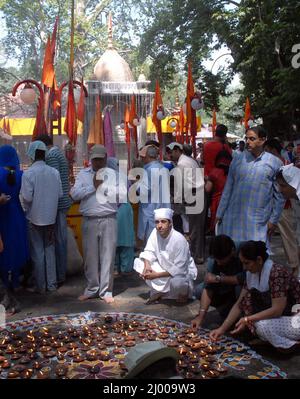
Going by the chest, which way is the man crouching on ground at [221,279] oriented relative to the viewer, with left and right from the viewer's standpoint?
facing the viewer and to the left of the viewer

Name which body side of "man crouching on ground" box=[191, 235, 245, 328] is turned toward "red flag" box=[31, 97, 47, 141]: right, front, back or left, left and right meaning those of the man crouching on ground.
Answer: right

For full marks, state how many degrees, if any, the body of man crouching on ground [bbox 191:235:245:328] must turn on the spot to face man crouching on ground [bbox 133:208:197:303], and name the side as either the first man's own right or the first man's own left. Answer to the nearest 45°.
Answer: approximately 90° to the first man's own right

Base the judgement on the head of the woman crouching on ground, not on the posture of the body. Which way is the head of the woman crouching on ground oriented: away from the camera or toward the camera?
toward the camera

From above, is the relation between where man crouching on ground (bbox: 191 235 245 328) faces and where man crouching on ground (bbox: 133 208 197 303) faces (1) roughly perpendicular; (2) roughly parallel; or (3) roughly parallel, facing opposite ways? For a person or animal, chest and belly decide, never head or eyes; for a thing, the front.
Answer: roughly parallel

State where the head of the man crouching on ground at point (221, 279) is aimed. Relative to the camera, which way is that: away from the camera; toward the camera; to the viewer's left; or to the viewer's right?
toward the camera

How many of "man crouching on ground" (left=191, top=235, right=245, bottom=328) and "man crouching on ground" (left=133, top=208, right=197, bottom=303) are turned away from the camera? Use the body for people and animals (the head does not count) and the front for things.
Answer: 0

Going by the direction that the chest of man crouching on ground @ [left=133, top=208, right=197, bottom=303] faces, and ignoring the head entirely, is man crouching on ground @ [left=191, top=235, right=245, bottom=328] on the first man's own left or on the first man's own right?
on the first man's own left

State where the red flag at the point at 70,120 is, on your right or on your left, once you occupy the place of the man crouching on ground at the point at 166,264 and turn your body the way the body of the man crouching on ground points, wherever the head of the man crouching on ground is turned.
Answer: on your right

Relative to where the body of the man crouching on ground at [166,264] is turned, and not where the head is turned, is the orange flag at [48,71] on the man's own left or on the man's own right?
on the man's own right

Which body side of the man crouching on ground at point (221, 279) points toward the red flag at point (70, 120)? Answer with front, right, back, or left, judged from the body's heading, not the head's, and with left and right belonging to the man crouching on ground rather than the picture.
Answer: right
